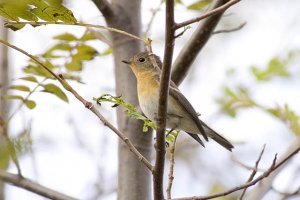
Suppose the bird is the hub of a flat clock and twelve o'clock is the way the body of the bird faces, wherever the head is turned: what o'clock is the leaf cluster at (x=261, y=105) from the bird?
The leaf cluster is roughly at 5 o'clock from the bird.

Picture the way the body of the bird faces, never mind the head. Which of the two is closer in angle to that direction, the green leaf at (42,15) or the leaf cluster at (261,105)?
the green leaf

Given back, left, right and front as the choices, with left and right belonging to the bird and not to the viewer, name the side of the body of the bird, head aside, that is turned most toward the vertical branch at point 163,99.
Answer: left

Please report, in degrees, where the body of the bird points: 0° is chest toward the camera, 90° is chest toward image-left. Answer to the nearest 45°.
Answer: approximately 90°
